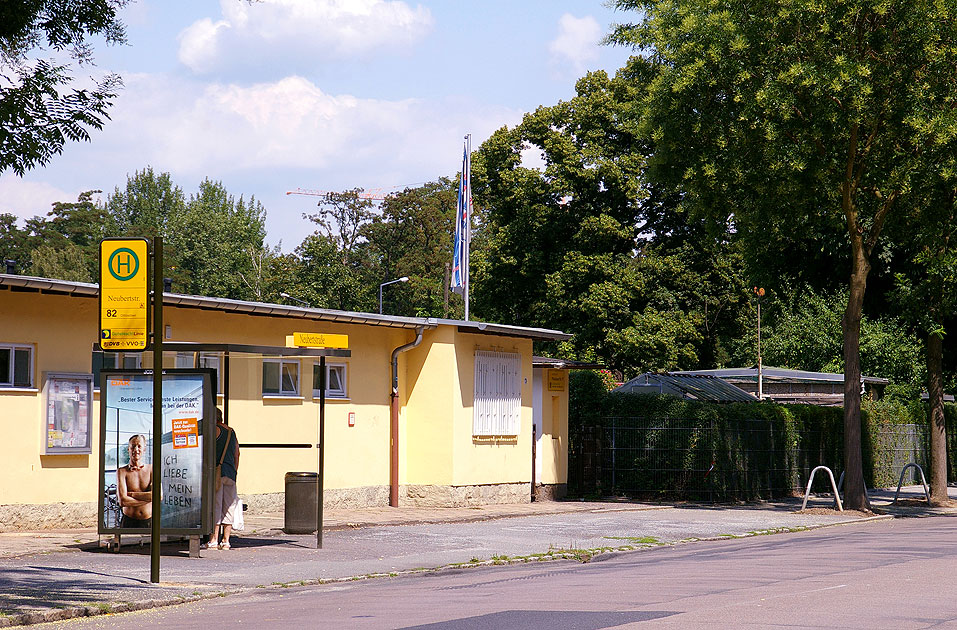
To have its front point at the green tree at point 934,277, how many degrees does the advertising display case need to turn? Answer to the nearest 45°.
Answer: approximately 135° to its left

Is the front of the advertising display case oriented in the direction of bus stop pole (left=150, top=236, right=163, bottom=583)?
yes

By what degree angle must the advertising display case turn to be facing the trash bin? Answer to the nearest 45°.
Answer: approximately 135° to its left

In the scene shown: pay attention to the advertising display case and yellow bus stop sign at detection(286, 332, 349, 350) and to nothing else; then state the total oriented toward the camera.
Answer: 2

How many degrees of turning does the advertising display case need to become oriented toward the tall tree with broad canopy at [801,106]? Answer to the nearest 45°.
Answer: approximately 135° to its left

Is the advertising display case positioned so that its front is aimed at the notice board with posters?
no

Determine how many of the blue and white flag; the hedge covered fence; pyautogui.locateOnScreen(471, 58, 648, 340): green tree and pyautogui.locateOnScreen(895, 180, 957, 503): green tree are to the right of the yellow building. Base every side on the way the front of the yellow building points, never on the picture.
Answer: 0

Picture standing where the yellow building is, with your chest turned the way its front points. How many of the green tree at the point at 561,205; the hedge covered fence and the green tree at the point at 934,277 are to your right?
0

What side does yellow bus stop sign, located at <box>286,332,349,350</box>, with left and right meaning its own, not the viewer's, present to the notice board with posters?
right

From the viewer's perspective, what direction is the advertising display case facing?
toward the camera

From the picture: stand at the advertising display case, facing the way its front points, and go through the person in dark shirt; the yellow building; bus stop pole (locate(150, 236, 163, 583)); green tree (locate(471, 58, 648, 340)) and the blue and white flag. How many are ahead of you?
1

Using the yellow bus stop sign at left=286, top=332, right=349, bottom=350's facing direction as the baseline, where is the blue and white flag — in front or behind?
behind

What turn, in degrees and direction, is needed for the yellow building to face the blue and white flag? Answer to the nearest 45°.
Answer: approximately 135° to its left

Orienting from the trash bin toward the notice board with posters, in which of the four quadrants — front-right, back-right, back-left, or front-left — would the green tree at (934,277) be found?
back-right

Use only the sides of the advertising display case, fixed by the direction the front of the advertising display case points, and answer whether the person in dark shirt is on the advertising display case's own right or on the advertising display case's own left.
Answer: on the advertising display case's own left

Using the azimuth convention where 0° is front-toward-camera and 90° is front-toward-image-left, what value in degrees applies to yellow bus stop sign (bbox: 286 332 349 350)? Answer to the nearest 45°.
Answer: approximately 0°

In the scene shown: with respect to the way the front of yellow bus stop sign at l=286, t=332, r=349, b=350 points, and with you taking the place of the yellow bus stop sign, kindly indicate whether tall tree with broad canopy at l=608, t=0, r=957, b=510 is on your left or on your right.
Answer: on your left

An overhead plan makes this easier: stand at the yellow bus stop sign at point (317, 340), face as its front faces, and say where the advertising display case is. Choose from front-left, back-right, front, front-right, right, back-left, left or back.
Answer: front-right
